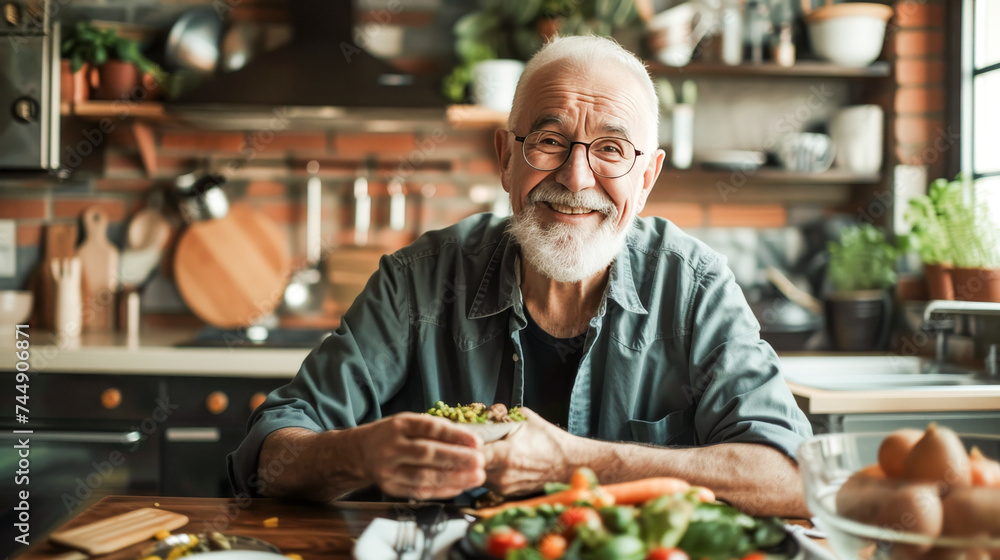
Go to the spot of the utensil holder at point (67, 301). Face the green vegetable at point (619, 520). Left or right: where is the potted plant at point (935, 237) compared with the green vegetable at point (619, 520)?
left

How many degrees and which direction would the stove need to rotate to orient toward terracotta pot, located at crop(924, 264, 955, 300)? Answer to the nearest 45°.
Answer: approximately 90° to its left

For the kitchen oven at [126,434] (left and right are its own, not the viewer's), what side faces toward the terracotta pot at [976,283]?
left

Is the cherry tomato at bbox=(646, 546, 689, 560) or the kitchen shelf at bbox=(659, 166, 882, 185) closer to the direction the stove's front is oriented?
the cherry tomato

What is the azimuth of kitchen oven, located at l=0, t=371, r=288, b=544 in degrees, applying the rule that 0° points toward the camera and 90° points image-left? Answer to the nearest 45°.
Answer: approximately 0°

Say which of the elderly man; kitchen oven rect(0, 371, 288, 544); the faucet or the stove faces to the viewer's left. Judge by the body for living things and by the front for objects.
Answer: the faucet

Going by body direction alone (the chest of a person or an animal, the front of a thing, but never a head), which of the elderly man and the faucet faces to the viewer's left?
the faucet

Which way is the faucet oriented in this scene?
to the viewer's left
